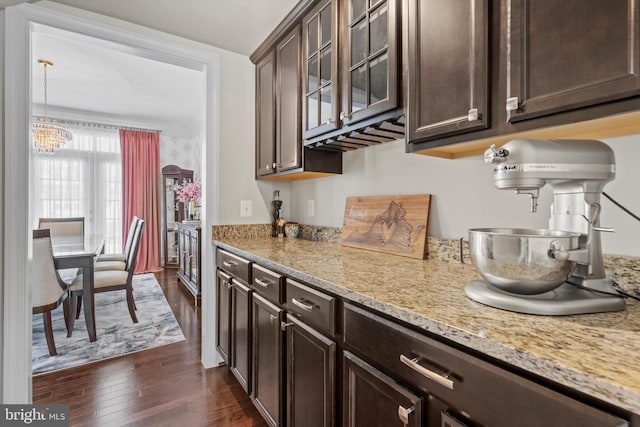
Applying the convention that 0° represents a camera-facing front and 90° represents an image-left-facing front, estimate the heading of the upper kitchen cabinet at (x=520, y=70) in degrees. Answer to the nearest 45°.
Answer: approximately 45°

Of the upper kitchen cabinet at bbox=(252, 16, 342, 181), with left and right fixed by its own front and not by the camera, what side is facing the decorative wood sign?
left

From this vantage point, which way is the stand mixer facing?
to the viewer's left

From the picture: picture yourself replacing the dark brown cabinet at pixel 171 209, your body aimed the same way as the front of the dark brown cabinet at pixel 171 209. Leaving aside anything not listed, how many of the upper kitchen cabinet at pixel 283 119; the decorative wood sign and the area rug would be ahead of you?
3

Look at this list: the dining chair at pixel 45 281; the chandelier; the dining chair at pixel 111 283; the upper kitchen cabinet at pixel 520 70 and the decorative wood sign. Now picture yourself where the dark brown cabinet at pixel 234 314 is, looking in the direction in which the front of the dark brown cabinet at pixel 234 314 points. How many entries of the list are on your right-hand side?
3

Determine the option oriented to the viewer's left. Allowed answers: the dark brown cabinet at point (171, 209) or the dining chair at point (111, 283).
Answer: the dining chair

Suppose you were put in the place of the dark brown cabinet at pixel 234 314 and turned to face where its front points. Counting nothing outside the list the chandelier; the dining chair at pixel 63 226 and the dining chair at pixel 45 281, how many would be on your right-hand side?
3

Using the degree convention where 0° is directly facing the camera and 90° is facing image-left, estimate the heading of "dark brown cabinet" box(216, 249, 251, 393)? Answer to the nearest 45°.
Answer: approximately 45°

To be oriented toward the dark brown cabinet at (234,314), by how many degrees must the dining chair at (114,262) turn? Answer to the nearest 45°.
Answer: approximately 90° to its left

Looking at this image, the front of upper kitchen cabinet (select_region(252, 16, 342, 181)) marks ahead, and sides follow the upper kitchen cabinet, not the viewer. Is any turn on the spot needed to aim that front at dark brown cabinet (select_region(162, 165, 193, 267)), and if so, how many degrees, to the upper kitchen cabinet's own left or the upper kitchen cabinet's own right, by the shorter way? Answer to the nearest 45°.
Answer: approximately 90° to the upper kitchen cabinet's own right

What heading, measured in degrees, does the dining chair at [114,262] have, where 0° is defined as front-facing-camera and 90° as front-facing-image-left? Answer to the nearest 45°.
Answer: approximately 90°

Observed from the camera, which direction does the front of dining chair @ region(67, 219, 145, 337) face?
facing to the left of the viewer
